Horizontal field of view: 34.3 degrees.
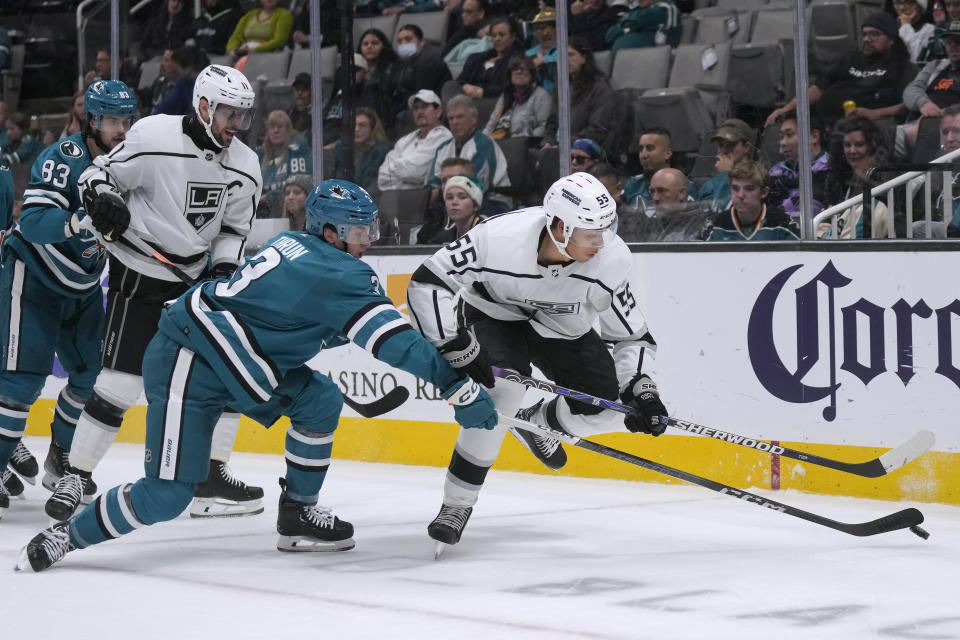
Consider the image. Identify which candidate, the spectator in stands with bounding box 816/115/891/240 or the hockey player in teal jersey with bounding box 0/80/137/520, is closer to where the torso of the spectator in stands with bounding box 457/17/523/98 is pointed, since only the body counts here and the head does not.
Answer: the hockey player in teal jersey

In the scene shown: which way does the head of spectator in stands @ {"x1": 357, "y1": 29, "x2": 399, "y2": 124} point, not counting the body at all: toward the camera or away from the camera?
toward the camera

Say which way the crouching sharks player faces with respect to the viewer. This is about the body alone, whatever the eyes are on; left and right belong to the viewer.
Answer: facing to the right of the viewer

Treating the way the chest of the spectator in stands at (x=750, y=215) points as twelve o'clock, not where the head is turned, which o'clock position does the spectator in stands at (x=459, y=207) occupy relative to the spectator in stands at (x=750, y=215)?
the spectator in stands at (x=459, y=207) is roughly at 4 o'clock from the spectator in stands at (x=750, y=215).

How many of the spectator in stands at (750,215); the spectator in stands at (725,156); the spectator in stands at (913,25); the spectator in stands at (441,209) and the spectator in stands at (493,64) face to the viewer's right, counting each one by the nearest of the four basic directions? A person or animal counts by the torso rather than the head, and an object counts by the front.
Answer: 0

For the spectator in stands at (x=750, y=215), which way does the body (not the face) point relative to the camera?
toward the camera

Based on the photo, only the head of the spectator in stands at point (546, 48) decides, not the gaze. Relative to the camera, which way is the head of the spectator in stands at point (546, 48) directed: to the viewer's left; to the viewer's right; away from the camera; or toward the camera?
toward the camera

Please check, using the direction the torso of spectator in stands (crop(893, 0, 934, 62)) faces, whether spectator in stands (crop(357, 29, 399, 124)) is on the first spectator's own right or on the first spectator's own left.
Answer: on the first spectator's own right

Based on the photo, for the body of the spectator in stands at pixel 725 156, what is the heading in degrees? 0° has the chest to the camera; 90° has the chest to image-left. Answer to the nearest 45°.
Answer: approximately 45°

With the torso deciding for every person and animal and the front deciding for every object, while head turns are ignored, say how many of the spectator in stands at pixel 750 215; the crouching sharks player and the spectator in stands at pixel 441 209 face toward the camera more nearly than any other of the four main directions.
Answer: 2

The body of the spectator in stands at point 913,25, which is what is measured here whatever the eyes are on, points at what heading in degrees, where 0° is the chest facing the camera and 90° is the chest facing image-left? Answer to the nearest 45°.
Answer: approximately 45°

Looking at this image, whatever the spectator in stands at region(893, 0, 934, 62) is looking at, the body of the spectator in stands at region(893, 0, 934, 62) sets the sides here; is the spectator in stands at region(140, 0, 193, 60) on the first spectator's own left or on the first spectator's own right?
on the first spectator's own right

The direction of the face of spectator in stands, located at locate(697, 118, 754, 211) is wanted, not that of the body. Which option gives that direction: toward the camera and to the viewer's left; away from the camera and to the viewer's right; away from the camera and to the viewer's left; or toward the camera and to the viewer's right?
toward the camera and to the viewer's left

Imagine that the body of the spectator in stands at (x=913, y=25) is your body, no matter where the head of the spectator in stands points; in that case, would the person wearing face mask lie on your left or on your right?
on your right

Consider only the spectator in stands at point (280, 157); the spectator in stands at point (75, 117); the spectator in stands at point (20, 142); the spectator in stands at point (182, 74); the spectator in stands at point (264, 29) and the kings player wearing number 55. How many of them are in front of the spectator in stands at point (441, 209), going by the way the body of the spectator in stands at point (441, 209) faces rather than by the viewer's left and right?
1

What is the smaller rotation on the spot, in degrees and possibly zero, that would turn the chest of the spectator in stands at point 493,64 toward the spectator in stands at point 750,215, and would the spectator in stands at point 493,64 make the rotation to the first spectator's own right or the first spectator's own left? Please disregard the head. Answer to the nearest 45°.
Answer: approximately 90° to the first spectator's own left
